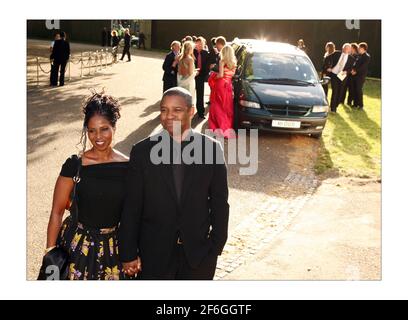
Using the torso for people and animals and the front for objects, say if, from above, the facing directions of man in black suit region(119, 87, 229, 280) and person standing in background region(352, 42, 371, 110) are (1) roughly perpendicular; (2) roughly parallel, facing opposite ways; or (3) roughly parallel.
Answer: roughly perpendicular

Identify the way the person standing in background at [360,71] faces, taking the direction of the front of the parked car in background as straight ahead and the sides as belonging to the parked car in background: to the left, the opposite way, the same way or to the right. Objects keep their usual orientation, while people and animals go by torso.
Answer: to the right

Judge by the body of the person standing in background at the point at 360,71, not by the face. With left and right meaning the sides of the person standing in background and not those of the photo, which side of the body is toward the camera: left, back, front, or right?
left

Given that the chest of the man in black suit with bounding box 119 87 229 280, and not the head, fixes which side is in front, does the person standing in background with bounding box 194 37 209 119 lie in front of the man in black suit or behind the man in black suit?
behind

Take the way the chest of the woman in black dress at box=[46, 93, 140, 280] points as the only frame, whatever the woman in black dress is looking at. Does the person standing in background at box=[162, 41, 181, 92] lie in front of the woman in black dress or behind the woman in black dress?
behind
